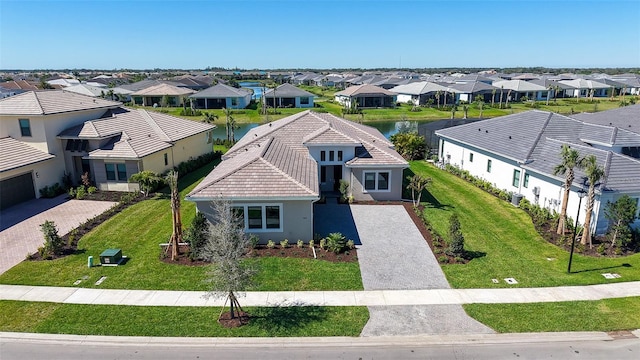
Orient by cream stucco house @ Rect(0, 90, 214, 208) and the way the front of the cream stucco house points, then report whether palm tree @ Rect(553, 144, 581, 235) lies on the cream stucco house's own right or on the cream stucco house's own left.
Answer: on the cream stucco house's own left

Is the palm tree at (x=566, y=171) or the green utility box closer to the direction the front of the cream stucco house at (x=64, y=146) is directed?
the green utility box

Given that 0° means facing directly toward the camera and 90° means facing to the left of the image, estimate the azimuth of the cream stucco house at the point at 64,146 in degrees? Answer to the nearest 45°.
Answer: approximately 45°

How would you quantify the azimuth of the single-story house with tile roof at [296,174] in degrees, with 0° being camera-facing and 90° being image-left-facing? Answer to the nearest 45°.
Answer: approximately 0°

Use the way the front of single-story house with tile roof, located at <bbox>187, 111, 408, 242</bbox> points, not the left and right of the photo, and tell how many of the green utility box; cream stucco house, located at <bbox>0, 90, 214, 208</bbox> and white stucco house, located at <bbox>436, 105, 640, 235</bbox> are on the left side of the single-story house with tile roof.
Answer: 1

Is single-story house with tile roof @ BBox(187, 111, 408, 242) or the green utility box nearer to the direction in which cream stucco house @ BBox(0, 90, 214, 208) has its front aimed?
the green utility box

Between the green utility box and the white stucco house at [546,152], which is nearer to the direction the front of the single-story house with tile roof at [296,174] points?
the green utility box

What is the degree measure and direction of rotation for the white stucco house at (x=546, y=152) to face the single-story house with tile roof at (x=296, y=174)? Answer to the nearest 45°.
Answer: approximately 90° to its right

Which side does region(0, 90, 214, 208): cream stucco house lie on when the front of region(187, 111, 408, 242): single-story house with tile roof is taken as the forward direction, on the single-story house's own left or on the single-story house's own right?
on the single-story house's own right

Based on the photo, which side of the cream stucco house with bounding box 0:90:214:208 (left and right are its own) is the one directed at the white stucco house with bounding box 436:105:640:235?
left
